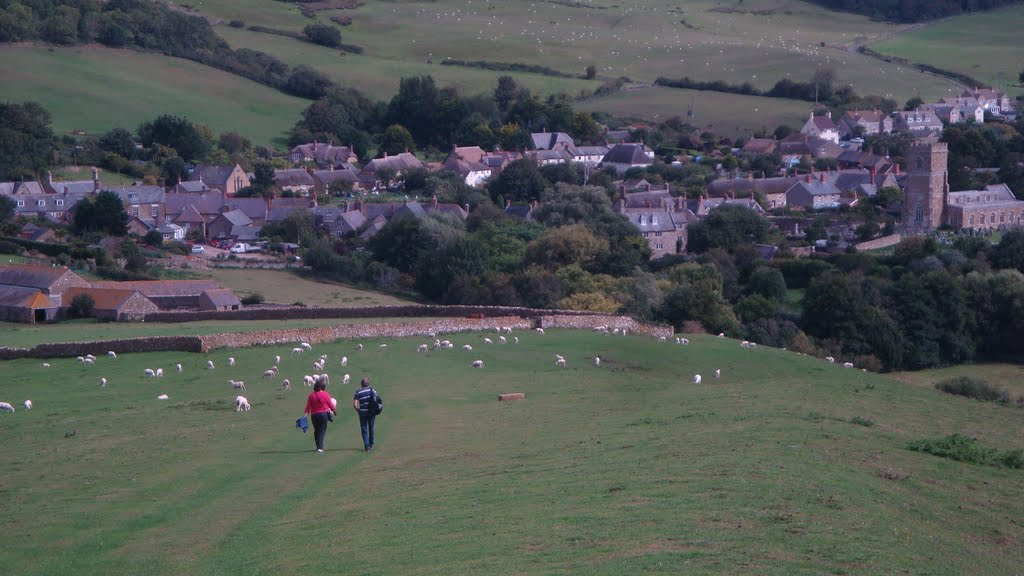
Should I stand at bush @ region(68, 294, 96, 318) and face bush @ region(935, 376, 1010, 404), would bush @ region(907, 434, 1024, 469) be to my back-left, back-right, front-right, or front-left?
front-right

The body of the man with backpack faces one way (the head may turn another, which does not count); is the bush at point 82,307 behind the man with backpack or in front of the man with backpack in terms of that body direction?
in front

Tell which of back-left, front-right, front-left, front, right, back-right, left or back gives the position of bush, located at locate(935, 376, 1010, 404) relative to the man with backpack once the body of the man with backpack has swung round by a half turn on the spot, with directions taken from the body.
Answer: back-left

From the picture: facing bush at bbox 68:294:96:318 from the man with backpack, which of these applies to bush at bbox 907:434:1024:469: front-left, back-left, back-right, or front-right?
back-right

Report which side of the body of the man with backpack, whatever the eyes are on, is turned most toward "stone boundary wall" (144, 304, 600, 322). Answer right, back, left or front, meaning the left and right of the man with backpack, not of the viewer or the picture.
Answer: front

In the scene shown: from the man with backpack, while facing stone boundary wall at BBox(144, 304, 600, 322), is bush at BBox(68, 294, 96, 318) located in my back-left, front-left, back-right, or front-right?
front-left

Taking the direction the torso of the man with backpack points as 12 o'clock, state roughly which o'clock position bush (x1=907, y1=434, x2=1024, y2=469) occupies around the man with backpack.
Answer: The bush is roughly at 3 o'clock from the man with backpack.

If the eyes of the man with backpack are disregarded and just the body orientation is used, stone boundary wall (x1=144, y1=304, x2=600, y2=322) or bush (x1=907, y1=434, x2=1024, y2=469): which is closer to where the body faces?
the stone boundary wall

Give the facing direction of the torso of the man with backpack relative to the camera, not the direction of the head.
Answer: away from the camera
